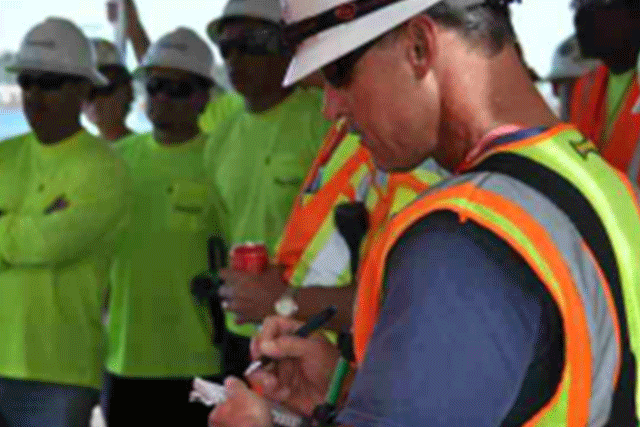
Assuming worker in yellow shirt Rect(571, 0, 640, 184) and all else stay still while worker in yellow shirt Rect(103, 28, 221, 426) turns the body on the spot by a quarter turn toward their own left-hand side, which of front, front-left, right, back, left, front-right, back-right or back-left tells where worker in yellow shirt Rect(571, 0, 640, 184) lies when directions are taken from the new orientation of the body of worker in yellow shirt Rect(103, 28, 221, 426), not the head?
front-right

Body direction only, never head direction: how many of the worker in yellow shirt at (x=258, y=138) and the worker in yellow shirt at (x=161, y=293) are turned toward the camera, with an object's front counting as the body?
2

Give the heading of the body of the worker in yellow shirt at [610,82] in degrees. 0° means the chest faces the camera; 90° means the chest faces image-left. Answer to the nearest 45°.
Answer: approximately 45°

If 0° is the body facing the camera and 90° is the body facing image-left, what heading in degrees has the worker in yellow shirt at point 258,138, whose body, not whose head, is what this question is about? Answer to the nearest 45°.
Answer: approximately 0°

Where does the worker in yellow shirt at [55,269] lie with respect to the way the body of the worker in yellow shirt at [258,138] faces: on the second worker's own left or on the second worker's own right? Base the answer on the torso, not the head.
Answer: on the second worker's own right

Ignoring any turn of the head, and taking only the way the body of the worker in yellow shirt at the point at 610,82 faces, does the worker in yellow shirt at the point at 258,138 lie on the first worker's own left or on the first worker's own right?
on the first worker's own right
